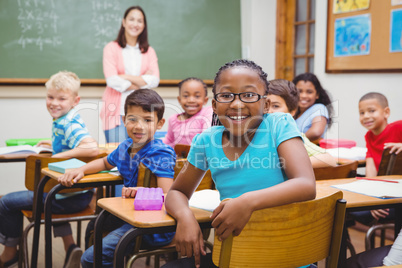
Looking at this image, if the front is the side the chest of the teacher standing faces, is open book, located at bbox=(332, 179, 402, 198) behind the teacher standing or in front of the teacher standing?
in front

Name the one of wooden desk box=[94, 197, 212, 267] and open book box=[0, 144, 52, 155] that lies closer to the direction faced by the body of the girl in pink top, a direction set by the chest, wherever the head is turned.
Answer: the wooden desk

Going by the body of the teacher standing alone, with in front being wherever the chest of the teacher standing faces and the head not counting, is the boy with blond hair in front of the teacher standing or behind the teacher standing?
in front

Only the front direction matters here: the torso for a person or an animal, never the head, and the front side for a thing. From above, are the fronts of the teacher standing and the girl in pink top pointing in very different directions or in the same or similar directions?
same or similar directions

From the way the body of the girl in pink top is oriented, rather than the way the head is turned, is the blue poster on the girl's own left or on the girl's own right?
on the girl's own left

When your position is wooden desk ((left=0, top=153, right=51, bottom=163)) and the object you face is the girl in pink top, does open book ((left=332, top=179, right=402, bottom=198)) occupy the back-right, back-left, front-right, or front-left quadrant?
front-right

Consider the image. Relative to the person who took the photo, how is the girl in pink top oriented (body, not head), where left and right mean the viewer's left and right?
facing the viewer

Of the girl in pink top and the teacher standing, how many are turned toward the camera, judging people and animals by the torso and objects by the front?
2

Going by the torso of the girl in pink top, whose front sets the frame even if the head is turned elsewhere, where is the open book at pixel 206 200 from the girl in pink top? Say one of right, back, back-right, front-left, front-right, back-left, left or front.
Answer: front

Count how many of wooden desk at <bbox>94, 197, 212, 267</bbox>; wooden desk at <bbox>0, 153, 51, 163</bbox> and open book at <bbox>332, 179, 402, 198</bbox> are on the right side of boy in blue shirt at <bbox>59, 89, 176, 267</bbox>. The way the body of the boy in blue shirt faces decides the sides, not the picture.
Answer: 1

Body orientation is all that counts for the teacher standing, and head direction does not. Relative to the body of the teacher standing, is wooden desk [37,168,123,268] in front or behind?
in front

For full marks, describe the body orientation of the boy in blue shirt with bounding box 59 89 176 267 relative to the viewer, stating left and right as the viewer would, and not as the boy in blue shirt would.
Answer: facing the viewer and to the left of the viewer

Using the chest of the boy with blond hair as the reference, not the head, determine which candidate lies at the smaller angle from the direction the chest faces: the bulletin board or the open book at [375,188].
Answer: the open book

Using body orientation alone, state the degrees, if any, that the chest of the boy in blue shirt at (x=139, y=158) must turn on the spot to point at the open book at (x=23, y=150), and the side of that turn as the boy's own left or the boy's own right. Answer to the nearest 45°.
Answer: approximately 90° to the boy's own right

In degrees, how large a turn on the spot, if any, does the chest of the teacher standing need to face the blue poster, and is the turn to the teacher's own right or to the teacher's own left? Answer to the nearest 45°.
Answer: approximately 90° to the teacher's own left

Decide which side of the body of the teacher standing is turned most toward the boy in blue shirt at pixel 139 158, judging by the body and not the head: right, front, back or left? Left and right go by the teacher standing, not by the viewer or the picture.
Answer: front

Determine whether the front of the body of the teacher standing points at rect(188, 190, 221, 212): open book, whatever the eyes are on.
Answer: yes

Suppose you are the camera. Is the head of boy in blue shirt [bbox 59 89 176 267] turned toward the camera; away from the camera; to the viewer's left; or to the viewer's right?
toward the camera

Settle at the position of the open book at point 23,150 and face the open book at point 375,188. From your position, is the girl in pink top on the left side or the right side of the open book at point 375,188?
left
